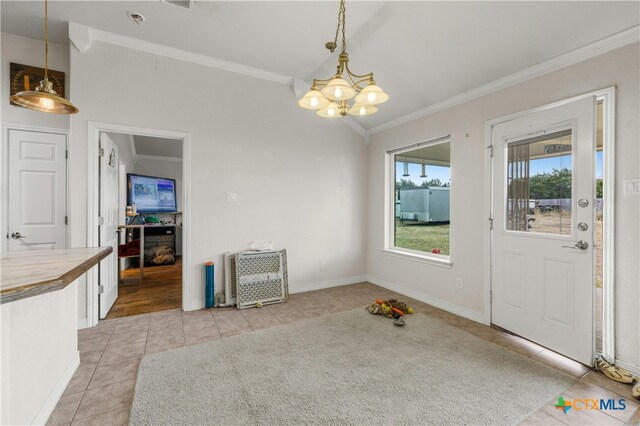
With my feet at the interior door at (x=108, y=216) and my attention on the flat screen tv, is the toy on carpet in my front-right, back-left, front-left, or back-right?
back-right

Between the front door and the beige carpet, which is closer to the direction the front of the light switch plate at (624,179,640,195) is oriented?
the beige carpet

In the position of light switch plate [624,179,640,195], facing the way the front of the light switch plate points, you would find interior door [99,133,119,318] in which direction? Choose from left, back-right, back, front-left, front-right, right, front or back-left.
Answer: front-right

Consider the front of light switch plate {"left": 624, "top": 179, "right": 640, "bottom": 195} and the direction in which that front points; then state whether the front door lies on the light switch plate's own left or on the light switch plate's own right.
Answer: on the light switch plate's own right
